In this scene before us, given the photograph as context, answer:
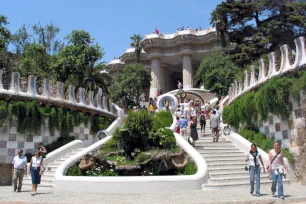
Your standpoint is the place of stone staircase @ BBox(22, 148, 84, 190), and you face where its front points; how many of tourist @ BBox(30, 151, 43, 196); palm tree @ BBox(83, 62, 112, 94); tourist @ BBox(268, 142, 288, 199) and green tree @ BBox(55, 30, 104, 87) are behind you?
2

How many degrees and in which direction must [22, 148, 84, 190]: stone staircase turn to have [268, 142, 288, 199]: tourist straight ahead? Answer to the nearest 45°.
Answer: approximately 45° to its left

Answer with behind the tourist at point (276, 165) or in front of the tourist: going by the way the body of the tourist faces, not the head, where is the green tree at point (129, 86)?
behind

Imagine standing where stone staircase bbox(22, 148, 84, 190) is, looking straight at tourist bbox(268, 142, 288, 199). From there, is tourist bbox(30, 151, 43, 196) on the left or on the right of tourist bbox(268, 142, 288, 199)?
right

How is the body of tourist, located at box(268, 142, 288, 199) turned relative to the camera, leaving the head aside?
toward the camera

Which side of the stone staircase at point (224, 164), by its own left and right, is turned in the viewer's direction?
front

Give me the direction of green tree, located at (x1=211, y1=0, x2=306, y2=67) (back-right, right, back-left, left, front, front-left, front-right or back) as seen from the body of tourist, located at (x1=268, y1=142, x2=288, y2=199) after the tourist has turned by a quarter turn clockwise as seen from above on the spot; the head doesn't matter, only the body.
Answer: right

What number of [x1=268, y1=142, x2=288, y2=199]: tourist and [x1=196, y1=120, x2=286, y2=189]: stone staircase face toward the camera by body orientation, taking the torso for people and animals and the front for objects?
2

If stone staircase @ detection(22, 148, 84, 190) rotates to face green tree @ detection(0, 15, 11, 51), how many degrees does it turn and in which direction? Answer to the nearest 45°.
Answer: approximately 180°

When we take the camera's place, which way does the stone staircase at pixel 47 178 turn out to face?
facing the viewer

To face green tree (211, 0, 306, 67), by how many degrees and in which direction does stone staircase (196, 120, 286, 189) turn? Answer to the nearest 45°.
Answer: approximately 180°
